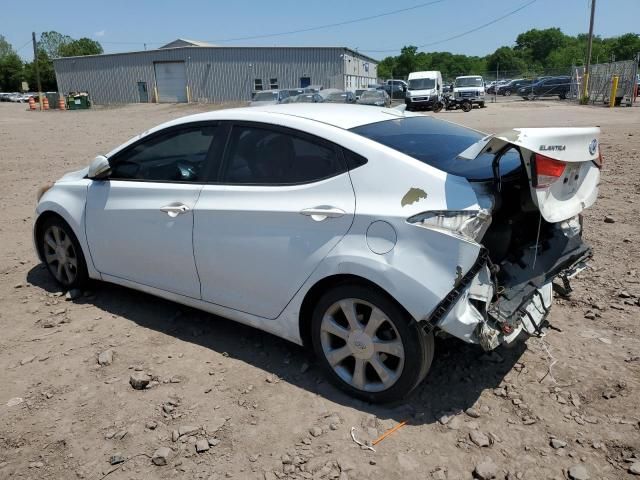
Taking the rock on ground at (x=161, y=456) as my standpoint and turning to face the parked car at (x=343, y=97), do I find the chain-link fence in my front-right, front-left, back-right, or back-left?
front-right

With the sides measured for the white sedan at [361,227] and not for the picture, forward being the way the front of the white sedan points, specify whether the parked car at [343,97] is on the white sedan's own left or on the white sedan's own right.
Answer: on the white sedan's own right

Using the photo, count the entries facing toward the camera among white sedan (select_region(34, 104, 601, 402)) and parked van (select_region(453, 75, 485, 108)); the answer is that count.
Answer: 1

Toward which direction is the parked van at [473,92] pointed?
toward the camera

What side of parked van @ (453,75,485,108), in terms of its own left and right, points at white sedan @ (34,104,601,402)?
front

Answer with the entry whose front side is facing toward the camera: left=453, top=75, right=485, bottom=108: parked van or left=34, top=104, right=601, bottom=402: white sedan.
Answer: the parked van

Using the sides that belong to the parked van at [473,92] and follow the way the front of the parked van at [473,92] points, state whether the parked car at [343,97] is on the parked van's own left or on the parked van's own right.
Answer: on the parked van's own right

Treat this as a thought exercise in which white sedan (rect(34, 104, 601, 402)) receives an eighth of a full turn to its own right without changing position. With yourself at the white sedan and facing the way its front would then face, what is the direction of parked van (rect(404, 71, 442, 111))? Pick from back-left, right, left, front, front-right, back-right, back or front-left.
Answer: front

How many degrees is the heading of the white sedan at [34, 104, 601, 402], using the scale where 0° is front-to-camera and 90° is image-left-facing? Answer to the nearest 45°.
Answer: approximately 135°

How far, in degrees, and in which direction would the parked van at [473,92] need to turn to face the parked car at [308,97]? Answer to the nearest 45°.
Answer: approximately 45° to its right

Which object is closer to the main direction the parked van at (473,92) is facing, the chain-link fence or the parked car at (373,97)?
the parked car

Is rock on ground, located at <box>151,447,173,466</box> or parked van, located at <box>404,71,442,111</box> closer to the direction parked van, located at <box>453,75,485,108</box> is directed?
the rock on ground

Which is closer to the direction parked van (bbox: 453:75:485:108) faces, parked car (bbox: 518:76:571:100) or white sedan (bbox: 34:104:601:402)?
the white sedan

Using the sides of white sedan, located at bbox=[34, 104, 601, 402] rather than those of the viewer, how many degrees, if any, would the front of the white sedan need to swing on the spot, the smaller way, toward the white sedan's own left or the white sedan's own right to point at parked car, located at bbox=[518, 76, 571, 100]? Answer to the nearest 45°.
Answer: approximately 90° to the white sedan's own right

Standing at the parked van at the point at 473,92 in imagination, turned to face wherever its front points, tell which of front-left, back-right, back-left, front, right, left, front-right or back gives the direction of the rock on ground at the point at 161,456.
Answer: front

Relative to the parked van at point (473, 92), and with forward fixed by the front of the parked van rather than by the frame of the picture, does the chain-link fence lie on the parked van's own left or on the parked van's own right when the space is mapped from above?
on the parked van's own left

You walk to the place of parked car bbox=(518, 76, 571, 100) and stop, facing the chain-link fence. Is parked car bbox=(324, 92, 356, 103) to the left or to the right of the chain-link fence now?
right

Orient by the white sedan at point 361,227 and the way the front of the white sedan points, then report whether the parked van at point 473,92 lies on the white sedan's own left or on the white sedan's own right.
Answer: on the white sedan's own right
